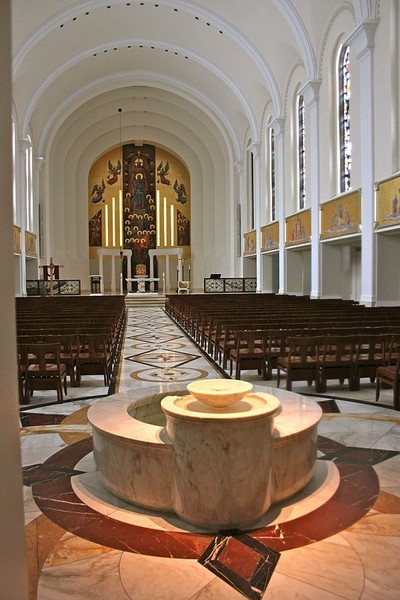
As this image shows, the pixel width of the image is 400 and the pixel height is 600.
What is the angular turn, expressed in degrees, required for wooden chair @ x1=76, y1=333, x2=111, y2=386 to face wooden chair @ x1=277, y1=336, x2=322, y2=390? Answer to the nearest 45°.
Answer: approximately 135° to its right

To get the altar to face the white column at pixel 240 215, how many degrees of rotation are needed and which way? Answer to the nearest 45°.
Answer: approximately 90° to its left

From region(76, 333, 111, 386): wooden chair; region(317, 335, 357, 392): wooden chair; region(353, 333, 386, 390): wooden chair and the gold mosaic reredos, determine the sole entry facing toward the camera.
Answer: the gold mosaic reredos

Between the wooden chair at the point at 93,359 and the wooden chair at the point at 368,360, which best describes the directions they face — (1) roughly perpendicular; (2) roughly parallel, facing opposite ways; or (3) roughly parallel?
roughly parallel

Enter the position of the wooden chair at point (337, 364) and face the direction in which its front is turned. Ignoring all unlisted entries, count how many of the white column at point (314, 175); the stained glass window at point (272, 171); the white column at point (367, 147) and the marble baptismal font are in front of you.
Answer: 3

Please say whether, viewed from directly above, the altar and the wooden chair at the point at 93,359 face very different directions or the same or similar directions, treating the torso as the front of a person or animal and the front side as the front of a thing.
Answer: very different directions

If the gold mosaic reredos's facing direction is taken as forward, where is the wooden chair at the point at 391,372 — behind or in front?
in front

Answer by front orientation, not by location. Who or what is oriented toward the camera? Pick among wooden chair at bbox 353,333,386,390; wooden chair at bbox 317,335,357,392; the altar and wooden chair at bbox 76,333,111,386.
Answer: the altar

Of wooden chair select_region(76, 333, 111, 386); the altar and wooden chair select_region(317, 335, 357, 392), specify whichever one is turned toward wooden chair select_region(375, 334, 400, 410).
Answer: the altar

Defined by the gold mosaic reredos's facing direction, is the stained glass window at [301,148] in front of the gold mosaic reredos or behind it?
in front

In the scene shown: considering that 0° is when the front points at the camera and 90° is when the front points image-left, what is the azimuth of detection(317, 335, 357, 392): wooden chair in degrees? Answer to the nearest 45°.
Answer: approximately 180°

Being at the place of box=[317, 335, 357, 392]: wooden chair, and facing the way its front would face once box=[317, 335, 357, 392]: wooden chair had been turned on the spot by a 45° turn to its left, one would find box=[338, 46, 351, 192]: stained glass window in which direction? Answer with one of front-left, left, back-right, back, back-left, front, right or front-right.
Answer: front-right

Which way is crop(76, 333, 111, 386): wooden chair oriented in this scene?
away from the camera

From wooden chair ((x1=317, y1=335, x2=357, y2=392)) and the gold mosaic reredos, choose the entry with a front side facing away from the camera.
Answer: the wooden chair

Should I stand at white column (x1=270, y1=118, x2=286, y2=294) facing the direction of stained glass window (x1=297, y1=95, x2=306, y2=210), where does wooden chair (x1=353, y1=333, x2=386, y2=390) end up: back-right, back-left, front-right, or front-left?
front-right

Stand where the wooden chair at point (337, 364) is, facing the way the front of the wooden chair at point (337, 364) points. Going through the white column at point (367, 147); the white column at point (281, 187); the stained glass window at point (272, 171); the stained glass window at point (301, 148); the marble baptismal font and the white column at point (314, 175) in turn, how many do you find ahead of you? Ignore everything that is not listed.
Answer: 5

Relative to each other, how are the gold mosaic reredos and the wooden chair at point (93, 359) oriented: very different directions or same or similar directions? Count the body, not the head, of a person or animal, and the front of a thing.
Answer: very different directions

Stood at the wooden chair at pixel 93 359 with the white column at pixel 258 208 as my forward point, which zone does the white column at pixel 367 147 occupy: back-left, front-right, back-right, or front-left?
front-right

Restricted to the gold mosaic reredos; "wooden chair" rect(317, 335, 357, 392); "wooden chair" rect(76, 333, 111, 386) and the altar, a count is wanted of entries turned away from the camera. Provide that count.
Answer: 2

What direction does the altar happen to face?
toward the camera
